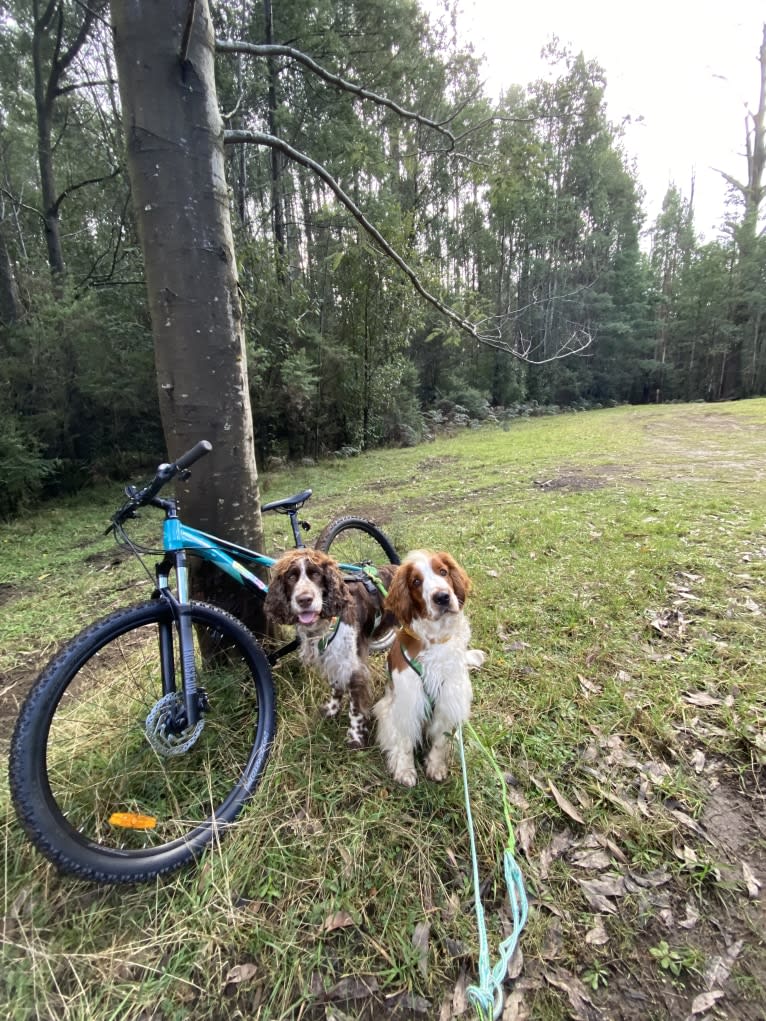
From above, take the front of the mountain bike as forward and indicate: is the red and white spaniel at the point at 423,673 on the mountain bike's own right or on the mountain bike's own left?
on the mountain bike's own left

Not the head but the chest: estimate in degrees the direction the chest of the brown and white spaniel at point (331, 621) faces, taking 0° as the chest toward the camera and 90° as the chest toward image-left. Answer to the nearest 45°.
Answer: approximately 45°

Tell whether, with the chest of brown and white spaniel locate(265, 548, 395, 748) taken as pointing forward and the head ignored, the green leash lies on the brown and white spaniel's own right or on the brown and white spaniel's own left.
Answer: on the brown and white spaniel's own left

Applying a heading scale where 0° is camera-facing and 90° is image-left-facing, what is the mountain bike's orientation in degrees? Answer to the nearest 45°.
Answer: approximately 45°

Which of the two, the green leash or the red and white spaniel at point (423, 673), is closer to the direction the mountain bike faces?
the green leash

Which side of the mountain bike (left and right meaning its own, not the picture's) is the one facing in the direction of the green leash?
left
